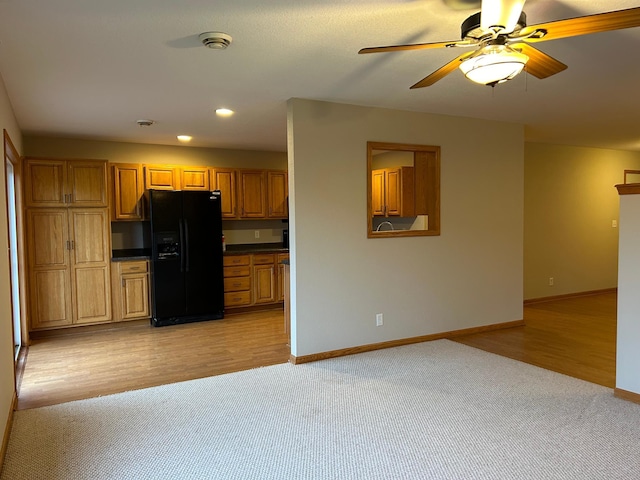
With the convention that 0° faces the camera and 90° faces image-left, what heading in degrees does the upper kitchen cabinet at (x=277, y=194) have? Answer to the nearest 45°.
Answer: approximately 0°

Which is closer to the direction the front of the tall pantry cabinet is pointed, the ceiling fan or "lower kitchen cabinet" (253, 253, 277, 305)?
the ceiling fan

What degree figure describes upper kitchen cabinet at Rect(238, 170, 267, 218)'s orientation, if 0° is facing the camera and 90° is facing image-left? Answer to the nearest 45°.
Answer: approximately 0°

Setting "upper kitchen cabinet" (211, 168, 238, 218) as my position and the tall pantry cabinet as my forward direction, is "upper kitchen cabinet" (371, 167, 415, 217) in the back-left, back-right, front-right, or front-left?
back-left
